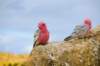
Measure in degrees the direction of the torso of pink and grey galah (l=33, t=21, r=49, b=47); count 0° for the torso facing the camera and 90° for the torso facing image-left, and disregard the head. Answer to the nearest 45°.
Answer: approximately 315°

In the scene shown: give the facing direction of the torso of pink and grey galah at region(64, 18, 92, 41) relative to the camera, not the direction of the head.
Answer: to the viewer's right

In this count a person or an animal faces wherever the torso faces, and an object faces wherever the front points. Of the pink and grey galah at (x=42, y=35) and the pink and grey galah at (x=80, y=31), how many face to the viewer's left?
0

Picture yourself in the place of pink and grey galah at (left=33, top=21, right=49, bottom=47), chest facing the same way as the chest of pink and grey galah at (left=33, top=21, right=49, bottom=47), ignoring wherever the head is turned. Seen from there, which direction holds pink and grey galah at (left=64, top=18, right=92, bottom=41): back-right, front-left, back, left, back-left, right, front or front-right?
front-left

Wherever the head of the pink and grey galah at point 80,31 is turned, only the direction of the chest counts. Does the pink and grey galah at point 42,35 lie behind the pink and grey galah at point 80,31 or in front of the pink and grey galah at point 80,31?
behind
